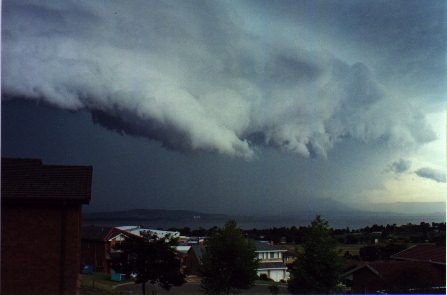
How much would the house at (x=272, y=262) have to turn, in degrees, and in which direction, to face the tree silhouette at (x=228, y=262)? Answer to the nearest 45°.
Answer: approximately 45° to its right

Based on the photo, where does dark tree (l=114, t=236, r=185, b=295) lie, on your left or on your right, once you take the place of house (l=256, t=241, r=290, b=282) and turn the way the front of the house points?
on your right

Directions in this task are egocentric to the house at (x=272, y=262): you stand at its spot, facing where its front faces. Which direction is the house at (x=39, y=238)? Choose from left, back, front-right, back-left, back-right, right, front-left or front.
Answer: front-right

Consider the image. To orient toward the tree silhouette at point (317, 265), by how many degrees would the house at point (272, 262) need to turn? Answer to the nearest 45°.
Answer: approximately 45° to its left

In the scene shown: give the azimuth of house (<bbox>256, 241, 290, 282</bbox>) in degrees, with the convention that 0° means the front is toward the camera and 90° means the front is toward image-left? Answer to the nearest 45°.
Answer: approximately 0°

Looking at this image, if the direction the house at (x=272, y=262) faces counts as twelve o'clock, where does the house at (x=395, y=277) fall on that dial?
the house at (x=395, y=277) is roughly at 9 o'clock from the house at (x=272, y=262).

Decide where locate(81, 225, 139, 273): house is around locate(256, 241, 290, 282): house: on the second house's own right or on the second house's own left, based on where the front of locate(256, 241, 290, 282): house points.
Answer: on the second house's own right
